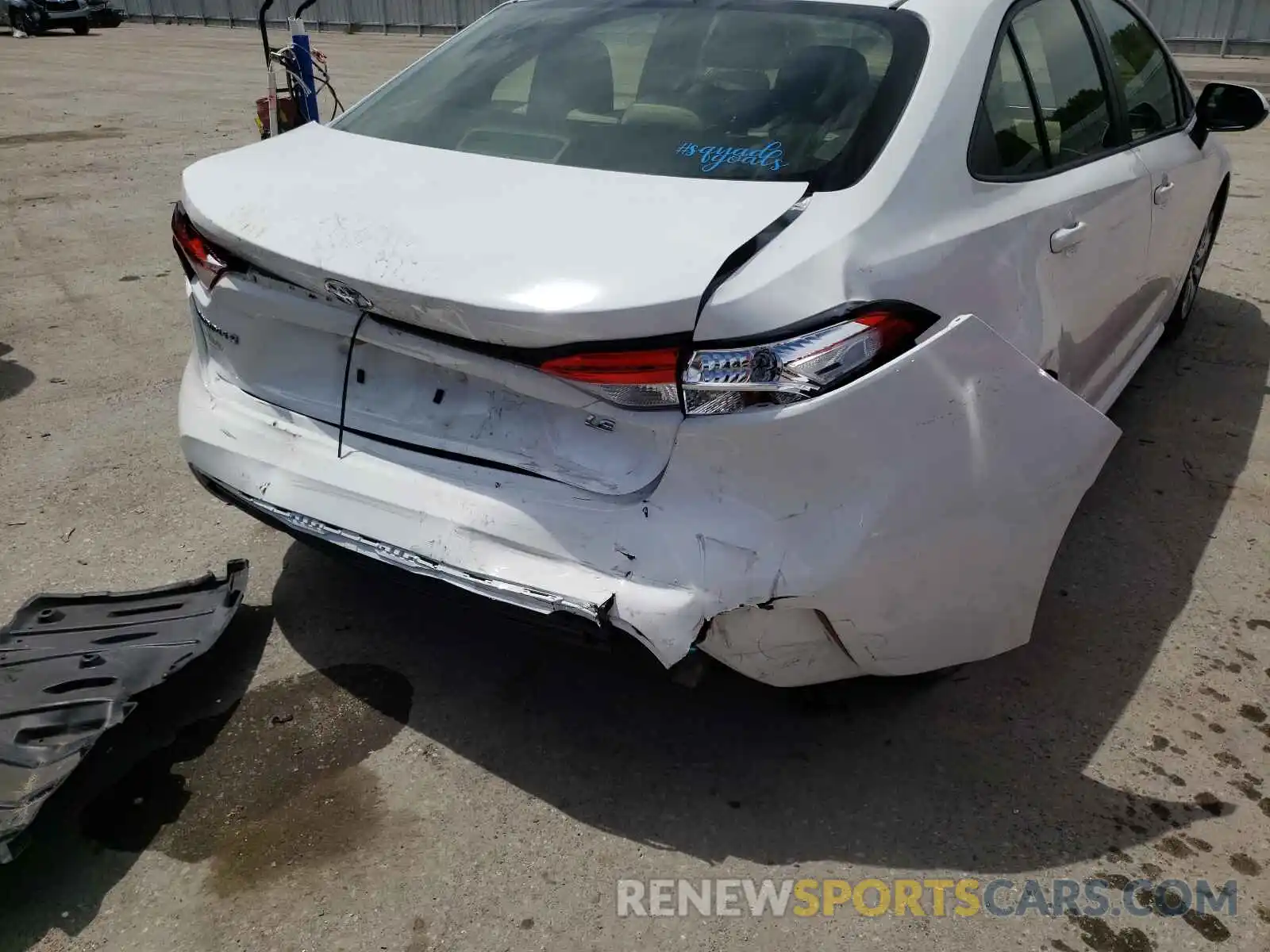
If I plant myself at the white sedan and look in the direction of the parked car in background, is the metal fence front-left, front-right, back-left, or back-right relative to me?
front-right

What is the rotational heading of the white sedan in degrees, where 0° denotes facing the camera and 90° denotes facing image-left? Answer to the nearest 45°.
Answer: approximately 225°

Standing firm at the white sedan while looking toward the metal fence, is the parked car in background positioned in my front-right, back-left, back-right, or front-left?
front-left

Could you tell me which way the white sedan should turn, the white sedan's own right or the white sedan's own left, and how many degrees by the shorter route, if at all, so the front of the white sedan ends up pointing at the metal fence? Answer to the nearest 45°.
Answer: approximately 45° to the white sedan's own left

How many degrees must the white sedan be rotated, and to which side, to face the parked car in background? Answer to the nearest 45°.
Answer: approximately 90° to its left
